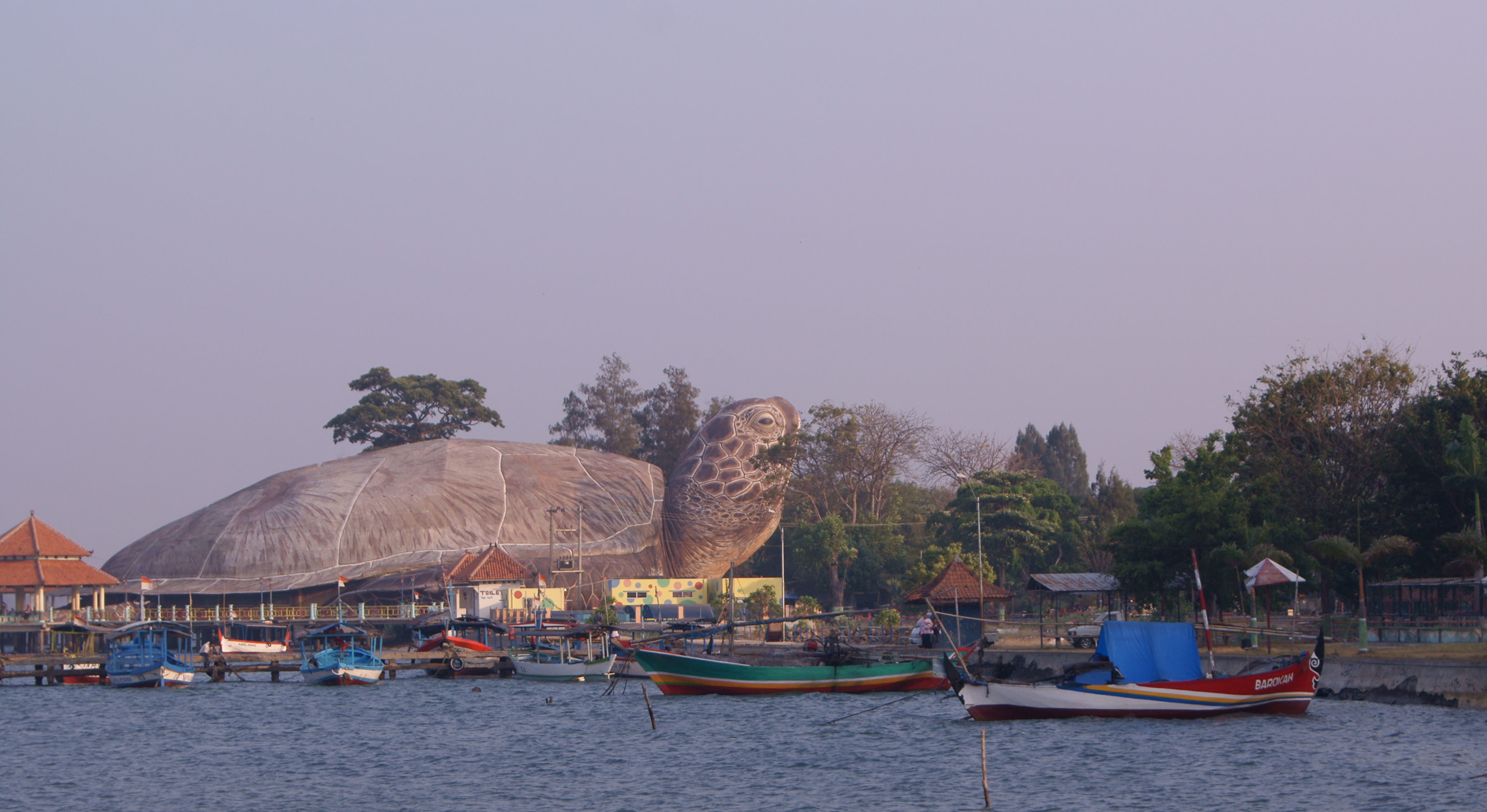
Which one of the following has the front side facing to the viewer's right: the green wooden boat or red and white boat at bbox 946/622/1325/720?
the red and white boat

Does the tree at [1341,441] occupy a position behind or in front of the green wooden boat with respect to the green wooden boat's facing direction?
behind

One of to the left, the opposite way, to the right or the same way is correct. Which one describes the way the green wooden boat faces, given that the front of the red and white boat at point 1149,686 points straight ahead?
the opposite way

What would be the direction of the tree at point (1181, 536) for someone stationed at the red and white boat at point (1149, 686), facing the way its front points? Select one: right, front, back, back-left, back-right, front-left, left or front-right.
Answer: left

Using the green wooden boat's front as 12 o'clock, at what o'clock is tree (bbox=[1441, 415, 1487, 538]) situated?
The tree is roughly at 6 o'clock from the green wooden boat.

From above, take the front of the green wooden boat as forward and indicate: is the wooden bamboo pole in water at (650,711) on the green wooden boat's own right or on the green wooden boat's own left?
on the green wooden boat's own left

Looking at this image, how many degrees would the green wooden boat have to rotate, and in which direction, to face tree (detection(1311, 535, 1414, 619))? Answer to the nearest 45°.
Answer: approximately 180°

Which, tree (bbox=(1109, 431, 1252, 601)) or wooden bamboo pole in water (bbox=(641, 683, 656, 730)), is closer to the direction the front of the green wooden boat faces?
the wooden bamboo pole in water

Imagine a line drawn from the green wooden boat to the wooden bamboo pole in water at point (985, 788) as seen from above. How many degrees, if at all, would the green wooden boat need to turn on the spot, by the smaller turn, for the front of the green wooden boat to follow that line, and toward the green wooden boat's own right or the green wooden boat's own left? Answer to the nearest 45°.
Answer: approximately 90° to the green wooden boat's own left

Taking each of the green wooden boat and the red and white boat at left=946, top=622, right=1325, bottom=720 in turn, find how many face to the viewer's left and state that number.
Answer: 1

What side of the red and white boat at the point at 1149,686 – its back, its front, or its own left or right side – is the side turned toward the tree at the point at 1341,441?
left

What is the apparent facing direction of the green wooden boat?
to the viewer's left

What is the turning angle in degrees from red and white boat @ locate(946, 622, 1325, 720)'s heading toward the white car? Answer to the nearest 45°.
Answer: approximately 90° to its left

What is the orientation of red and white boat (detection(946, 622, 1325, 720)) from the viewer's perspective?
to the viewer's right

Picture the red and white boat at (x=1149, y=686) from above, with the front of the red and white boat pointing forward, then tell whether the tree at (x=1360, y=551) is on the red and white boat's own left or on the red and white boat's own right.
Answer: on the red and white boat's own left
